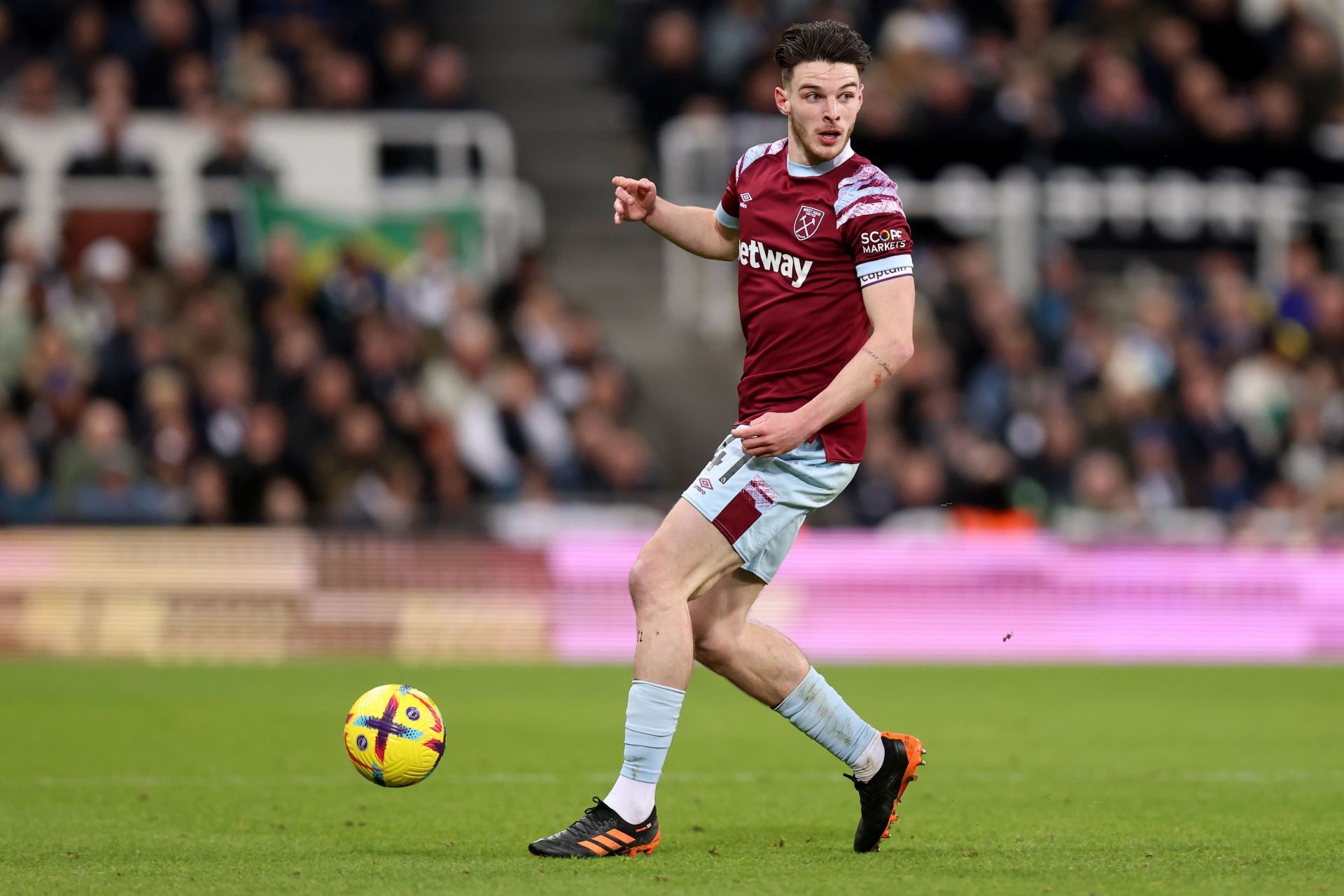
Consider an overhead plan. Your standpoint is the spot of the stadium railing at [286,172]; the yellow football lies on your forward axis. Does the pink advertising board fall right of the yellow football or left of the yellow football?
left

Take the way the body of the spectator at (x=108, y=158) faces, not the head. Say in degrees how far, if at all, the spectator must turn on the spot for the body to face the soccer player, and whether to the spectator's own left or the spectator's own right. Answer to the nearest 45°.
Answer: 0° — they already face them

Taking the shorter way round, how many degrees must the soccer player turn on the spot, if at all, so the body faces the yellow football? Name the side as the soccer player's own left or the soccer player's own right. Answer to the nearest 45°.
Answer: approximately 45° to the soccer player's own right

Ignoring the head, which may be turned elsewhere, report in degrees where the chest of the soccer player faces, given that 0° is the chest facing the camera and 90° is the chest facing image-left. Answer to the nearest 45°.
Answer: approximately 45°

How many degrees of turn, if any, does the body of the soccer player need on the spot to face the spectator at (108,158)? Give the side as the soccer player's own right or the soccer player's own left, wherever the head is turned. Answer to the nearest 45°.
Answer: approximately 90° to the soccer player's own right

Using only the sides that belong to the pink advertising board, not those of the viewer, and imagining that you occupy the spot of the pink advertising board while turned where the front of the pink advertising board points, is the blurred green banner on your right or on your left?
on your right

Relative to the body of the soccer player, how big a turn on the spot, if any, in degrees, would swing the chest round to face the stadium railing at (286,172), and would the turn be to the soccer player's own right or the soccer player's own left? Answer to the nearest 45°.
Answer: approximately 135° to the soccer player's own right

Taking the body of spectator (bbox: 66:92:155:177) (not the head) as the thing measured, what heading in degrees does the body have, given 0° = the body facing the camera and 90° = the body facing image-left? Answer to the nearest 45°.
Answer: approximately 0°

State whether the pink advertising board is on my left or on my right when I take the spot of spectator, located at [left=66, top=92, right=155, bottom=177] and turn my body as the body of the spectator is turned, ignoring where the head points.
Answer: on my left

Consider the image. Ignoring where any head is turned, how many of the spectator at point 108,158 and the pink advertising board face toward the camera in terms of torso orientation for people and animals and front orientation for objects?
2
